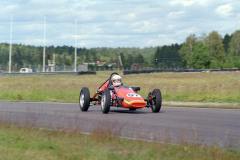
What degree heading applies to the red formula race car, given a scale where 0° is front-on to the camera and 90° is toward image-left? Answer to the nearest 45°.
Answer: approximately 315°
